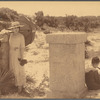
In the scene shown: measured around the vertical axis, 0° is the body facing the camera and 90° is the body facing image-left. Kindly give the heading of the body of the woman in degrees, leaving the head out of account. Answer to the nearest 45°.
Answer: approximately 0°
